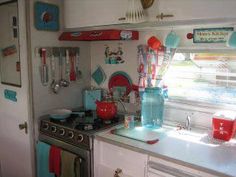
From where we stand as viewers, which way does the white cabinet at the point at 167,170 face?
facing the viewer and to the left of the viewer

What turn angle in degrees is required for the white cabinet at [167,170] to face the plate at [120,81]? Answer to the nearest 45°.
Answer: approximately 90° to its right

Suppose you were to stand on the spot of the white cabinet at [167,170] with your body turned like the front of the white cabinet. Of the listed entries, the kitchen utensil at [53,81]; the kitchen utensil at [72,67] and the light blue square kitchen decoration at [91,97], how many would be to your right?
3

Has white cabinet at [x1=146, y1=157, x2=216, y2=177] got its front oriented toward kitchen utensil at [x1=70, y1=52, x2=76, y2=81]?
no

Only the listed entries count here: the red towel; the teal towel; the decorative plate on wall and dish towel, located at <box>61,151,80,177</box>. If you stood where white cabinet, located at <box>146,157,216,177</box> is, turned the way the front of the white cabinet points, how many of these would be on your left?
0

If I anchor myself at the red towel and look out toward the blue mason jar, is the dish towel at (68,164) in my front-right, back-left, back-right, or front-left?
front-right

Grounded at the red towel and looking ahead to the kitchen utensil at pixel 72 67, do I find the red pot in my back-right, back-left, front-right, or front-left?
front-right

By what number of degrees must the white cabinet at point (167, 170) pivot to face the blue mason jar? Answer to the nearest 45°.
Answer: approximately 135° to its right

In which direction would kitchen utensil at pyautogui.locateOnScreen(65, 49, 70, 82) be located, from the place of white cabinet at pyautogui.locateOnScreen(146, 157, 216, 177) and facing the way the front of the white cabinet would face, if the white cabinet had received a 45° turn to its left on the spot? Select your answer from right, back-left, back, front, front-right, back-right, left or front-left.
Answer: back-right

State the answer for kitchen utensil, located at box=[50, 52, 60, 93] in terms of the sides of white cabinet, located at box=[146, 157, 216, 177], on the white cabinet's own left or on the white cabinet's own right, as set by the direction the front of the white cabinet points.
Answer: on the white cabinet's own right

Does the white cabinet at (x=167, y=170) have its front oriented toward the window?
no

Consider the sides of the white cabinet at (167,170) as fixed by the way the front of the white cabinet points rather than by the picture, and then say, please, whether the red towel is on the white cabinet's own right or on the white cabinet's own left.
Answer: on the white cabinet's own right

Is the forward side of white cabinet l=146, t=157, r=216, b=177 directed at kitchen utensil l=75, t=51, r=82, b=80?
no
